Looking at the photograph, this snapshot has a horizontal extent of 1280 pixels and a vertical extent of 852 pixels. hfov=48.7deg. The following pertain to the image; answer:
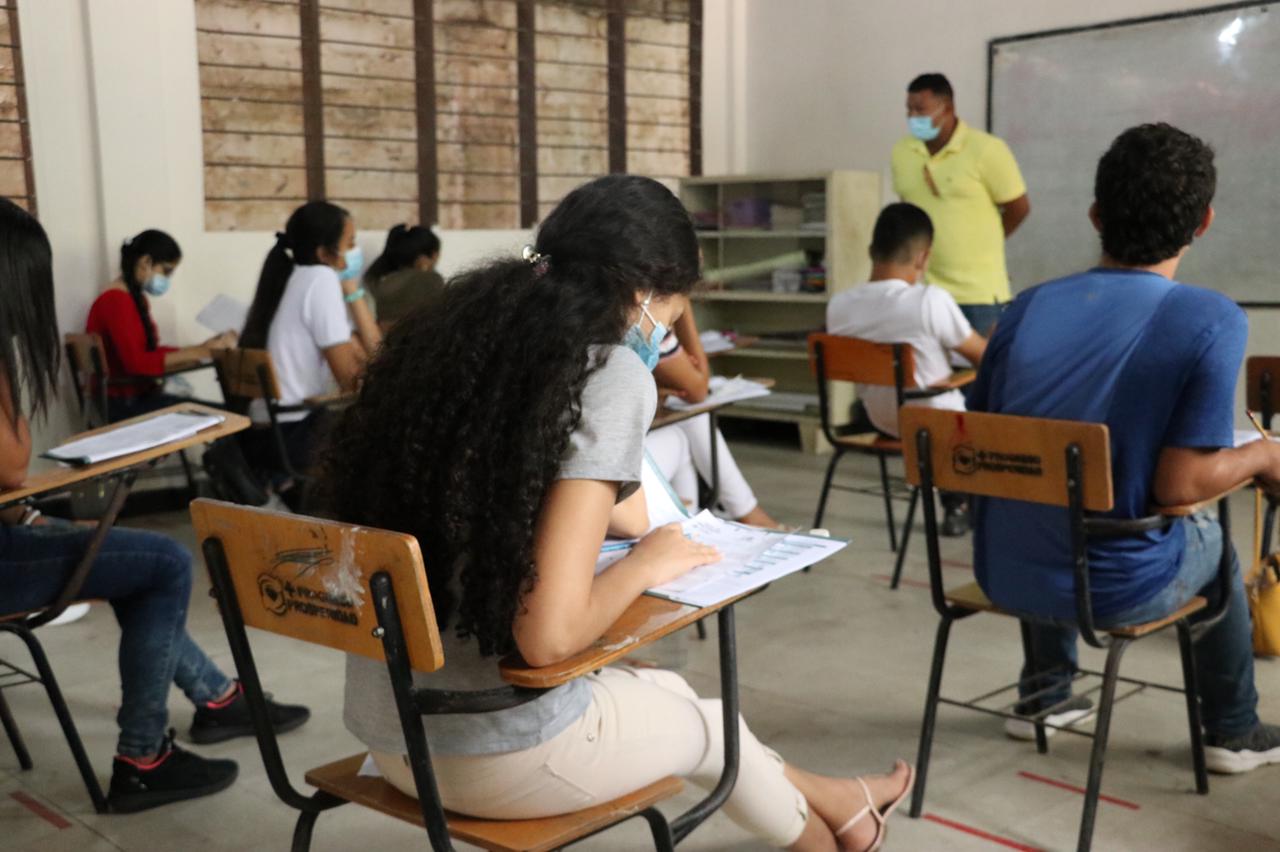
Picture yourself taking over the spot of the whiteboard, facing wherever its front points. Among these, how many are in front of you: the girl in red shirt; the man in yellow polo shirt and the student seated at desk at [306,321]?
3

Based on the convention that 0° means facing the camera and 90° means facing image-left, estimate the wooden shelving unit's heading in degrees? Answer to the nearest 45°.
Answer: approximately 45°

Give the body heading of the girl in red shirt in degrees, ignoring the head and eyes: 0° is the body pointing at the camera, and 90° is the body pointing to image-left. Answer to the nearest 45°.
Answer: approximately 270°

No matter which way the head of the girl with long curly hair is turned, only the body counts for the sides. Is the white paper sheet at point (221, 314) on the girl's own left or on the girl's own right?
on the girl's own left

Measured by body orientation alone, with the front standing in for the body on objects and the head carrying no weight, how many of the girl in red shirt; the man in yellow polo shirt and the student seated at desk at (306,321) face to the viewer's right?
2

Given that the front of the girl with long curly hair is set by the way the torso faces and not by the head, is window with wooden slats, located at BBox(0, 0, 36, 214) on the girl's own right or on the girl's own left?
on the girl's own left

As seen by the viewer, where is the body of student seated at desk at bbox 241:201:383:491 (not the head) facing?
to the viewer's right

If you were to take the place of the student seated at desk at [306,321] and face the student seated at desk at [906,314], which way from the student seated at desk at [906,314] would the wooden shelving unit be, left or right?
left

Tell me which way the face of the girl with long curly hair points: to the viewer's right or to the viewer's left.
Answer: to the viewer's right

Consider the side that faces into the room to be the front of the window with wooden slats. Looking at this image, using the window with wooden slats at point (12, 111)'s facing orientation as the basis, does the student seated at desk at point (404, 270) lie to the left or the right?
on its left
